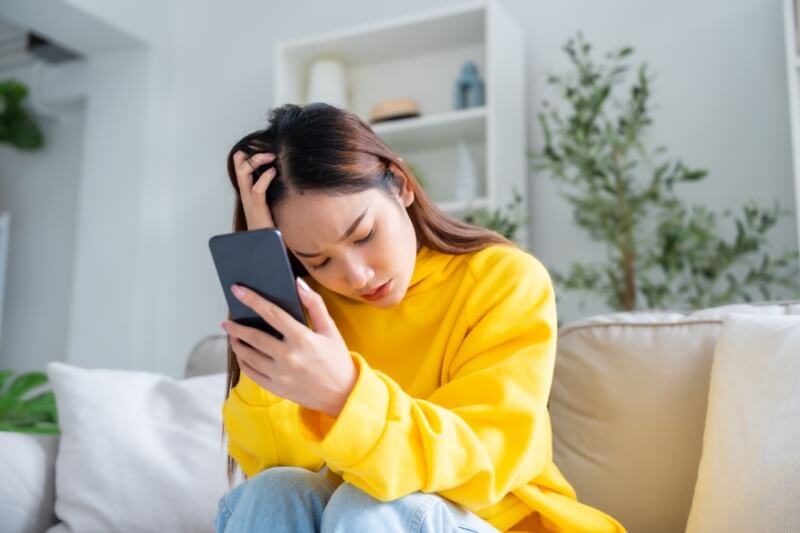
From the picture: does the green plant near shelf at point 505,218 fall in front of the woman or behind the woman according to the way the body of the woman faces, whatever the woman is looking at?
behind

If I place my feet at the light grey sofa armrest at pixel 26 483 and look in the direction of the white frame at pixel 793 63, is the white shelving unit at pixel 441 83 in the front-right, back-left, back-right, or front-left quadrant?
front-left

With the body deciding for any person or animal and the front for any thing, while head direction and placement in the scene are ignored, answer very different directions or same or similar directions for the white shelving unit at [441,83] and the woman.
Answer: same or similar directions

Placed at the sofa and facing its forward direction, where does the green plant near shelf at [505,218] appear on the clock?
The green plant near shelf is roughly at 6 o'clock from the sofa.

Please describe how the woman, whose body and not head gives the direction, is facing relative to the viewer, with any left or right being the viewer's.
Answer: facing the viewer and to the left of the viewer

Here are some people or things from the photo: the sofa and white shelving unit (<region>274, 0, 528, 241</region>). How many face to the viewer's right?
0

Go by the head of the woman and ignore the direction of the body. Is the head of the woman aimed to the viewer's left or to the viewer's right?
to the viewer's left

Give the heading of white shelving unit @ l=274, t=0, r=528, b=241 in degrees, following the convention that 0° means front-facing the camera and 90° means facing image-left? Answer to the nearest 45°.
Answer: approximately 45°

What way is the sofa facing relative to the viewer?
toward the camera

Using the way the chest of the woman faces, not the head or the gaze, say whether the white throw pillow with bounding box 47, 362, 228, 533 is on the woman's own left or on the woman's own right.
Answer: on the woman's own right

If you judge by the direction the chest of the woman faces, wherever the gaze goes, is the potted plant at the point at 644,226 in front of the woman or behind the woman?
behind

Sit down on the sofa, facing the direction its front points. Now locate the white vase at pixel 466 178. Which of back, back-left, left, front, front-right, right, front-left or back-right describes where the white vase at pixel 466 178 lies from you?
back

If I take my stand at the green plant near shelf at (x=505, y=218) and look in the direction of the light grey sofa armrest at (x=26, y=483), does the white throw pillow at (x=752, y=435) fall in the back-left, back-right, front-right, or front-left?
front-left
